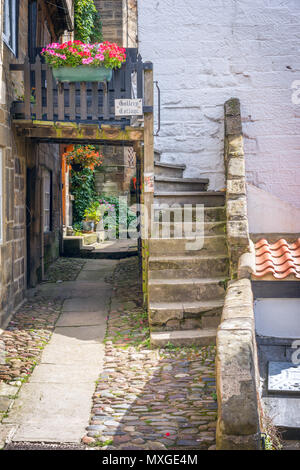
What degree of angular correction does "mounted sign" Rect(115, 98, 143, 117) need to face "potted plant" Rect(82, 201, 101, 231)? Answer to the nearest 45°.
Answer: approximately 180°

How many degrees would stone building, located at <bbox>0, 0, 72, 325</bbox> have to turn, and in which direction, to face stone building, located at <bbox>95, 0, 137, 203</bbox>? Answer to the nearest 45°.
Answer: approximately 90° to its left

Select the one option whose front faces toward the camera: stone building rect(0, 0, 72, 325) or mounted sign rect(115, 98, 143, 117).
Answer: the mounted sign

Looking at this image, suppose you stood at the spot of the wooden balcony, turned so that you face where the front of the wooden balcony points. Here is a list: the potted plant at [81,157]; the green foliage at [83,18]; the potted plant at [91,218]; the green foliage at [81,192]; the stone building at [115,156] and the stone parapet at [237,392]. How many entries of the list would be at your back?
5

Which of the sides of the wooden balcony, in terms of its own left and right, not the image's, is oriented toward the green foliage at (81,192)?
back

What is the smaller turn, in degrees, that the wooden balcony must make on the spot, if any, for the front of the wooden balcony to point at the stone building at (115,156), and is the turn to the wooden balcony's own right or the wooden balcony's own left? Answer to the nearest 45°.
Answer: approximately 180°

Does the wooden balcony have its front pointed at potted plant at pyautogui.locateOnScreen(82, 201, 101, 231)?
no

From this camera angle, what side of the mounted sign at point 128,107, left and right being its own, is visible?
front

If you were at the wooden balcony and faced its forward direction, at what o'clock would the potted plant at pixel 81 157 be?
The potted plant is roughly at 6 o'clock from the wooden balcony.

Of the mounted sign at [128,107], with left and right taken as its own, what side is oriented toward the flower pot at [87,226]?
back

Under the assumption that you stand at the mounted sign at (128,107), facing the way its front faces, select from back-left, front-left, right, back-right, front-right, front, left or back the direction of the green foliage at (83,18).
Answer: back

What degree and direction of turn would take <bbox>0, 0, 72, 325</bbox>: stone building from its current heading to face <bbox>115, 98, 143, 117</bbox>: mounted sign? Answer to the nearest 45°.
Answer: approximately 45° to its right

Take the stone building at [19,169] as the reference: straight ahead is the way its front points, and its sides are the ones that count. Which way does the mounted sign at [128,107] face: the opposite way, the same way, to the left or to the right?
to the right

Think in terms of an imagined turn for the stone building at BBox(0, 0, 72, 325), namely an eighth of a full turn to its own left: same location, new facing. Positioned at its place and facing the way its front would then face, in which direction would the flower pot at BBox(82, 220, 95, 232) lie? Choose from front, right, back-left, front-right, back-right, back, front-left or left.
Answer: front-left

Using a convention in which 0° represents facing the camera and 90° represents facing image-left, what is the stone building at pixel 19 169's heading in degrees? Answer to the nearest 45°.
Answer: approximately 270°

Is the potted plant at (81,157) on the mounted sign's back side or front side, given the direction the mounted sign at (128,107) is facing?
on the back side

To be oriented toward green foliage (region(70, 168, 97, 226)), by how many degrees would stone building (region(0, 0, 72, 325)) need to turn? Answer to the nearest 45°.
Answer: approximately 90° to its left

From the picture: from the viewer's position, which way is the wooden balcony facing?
facing the viewer
